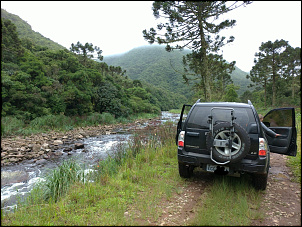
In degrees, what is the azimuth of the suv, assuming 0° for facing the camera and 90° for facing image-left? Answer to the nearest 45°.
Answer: approximately 180°

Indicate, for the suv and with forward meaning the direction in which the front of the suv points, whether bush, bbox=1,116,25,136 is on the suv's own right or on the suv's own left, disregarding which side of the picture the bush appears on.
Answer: on the suv's own left

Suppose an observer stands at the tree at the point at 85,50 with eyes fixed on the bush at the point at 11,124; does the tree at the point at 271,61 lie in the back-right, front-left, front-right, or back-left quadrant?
front-left

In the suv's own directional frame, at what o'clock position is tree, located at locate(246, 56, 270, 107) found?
The tree is roughly at 12 o'clock from the suv.

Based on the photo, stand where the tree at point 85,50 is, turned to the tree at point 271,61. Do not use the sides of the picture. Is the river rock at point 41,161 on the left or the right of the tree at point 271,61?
right

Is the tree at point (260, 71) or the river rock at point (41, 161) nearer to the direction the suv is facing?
the tree

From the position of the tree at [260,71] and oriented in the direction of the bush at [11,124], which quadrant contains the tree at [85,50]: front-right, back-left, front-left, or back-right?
front-right

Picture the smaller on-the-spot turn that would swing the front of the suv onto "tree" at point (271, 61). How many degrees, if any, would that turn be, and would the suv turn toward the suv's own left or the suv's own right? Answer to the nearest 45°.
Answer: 0° — it already faces it

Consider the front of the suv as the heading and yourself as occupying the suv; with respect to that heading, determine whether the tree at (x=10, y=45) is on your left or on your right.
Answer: on your left

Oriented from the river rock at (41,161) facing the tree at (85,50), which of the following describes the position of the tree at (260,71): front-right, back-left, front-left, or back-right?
front-right
